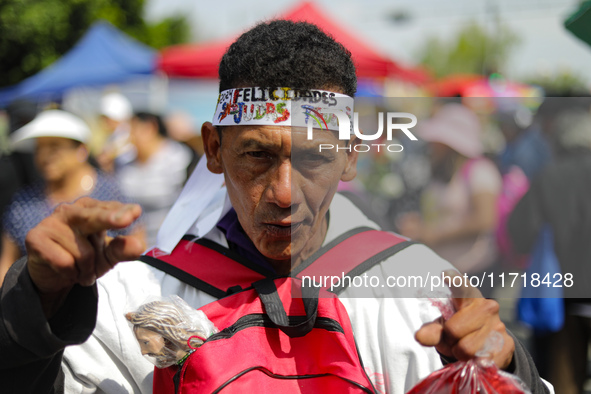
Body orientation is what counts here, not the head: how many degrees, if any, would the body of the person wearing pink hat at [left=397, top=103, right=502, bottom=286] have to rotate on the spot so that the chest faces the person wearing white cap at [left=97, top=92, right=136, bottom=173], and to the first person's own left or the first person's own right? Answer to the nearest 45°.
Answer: approximately 45° to the first person's own right

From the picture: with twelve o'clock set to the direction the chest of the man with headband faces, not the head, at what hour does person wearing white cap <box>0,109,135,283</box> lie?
The person wearing white cap is roughly at 5 o'clock from the man with headband.

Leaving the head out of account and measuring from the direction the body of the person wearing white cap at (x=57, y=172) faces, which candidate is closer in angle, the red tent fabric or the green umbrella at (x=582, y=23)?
the green umbrella

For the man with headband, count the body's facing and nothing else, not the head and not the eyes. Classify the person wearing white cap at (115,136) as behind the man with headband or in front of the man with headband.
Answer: behind

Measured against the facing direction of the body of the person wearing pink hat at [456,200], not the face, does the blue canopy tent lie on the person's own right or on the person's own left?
on the person's own right

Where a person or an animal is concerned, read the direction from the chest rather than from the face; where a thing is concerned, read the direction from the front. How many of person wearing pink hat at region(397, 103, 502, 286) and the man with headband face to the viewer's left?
1

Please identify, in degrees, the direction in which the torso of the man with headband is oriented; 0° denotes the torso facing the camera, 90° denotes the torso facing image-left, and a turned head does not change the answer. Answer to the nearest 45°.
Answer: approximately 0°

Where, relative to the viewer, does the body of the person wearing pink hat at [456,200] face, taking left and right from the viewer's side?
facing to the left of the viewer

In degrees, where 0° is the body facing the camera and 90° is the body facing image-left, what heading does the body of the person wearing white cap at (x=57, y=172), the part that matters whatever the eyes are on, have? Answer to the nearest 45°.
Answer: approximately 45°
